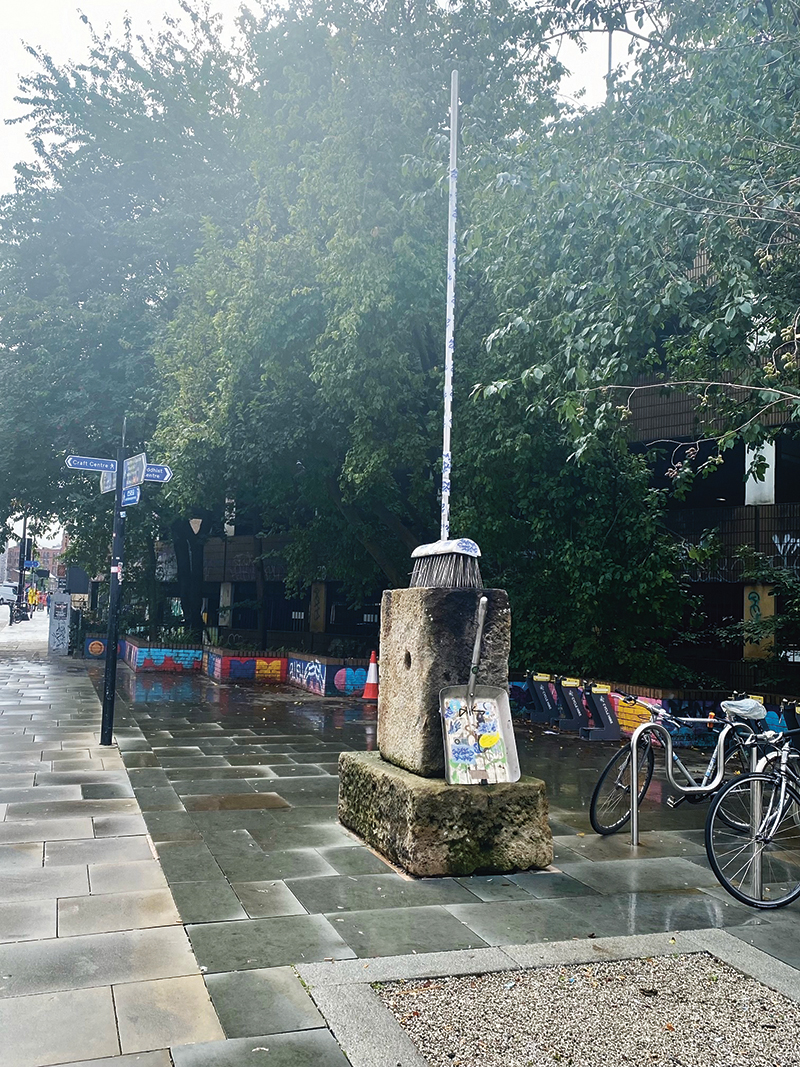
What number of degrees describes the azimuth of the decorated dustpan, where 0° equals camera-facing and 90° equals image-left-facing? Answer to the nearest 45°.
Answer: approximately 0°

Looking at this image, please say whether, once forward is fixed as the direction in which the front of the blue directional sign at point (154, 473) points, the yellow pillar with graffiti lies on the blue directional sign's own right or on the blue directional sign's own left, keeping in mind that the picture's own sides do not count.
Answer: on the blue directional sign's own left

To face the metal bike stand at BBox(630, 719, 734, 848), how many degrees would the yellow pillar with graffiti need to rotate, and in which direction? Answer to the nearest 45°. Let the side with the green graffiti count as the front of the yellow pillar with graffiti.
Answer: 0° — it already faces it

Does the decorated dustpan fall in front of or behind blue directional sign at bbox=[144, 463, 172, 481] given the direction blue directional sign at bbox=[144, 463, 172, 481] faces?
in front

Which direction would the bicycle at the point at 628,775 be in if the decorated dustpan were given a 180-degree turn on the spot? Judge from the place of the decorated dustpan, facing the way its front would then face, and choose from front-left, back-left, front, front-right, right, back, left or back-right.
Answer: front-right

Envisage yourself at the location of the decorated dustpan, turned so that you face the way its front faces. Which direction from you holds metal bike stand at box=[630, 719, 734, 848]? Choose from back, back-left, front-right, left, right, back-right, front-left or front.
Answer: back-left

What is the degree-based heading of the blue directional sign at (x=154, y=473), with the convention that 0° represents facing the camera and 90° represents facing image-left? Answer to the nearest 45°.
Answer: approximately 0°

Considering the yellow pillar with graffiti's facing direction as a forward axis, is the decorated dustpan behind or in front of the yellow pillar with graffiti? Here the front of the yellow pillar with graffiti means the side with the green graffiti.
in front

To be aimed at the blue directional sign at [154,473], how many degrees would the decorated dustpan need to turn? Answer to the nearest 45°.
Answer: approximately 135° to its right

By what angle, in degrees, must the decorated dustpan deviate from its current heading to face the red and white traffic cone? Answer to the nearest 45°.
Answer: approximately 180°
